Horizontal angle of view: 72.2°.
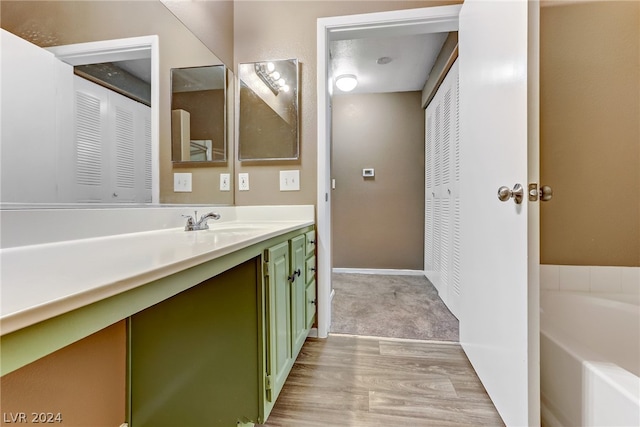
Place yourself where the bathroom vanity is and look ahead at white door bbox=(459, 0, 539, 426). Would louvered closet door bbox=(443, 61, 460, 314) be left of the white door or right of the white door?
left

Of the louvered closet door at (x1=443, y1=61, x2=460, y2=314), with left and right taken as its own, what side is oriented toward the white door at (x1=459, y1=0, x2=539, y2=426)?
left

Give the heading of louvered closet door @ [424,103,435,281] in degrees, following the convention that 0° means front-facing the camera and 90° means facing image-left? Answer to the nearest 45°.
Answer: approximately 90°

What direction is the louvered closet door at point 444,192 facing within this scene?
to the viewer's left

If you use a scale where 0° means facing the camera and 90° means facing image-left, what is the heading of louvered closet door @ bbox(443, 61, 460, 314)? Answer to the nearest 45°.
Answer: approximately 90°

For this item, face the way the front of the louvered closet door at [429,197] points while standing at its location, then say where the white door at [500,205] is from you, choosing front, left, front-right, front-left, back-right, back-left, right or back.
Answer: left

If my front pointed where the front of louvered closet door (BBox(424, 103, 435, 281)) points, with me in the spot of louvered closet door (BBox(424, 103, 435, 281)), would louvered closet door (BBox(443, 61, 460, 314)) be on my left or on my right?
on my left

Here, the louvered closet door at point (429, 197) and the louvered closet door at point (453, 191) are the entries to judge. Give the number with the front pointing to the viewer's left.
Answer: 2
